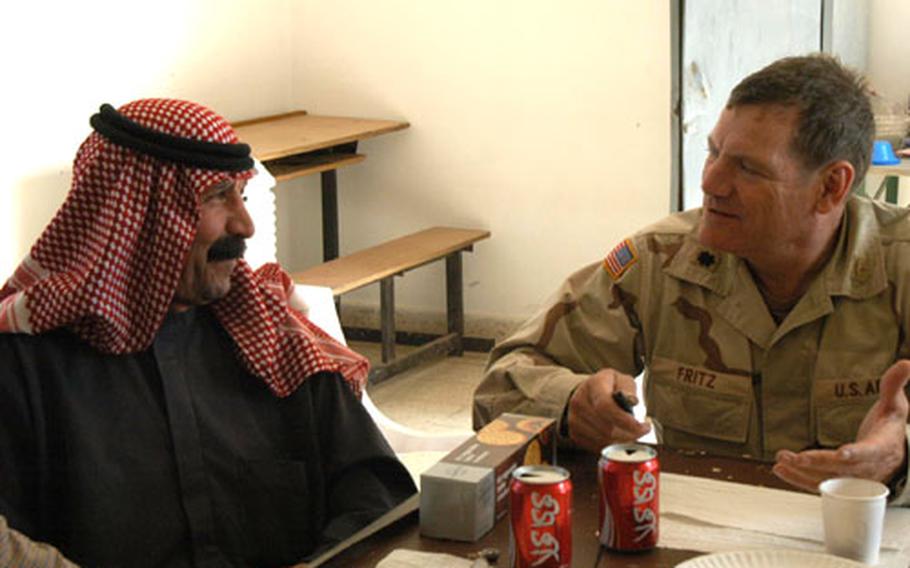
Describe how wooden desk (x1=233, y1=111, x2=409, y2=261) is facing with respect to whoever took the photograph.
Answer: facing the viewer and to the right of the viewer

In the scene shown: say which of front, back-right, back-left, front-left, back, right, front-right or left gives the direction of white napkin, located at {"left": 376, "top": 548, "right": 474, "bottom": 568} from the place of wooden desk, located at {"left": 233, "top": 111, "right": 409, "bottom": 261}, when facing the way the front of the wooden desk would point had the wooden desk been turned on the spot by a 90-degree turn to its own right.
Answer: front-left

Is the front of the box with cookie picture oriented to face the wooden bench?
no

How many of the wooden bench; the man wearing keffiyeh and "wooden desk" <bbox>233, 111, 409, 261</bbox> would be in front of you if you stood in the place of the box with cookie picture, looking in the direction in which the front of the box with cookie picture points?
0

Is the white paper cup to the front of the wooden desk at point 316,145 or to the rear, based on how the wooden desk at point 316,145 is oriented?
to the front

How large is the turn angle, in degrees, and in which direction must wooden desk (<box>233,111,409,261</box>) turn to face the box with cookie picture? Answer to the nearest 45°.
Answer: approximately 45° to its right

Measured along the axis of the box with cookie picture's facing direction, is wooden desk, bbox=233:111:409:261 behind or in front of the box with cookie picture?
behind

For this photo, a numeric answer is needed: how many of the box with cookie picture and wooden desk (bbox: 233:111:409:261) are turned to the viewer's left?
0

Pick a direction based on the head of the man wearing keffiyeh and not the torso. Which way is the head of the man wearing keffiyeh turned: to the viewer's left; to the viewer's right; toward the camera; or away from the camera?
to the viewer's right

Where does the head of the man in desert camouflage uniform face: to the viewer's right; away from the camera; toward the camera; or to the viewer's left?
to the viewer's left

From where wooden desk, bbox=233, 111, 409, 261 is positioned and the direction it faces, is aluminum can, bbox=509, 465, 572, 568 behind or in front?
in front
